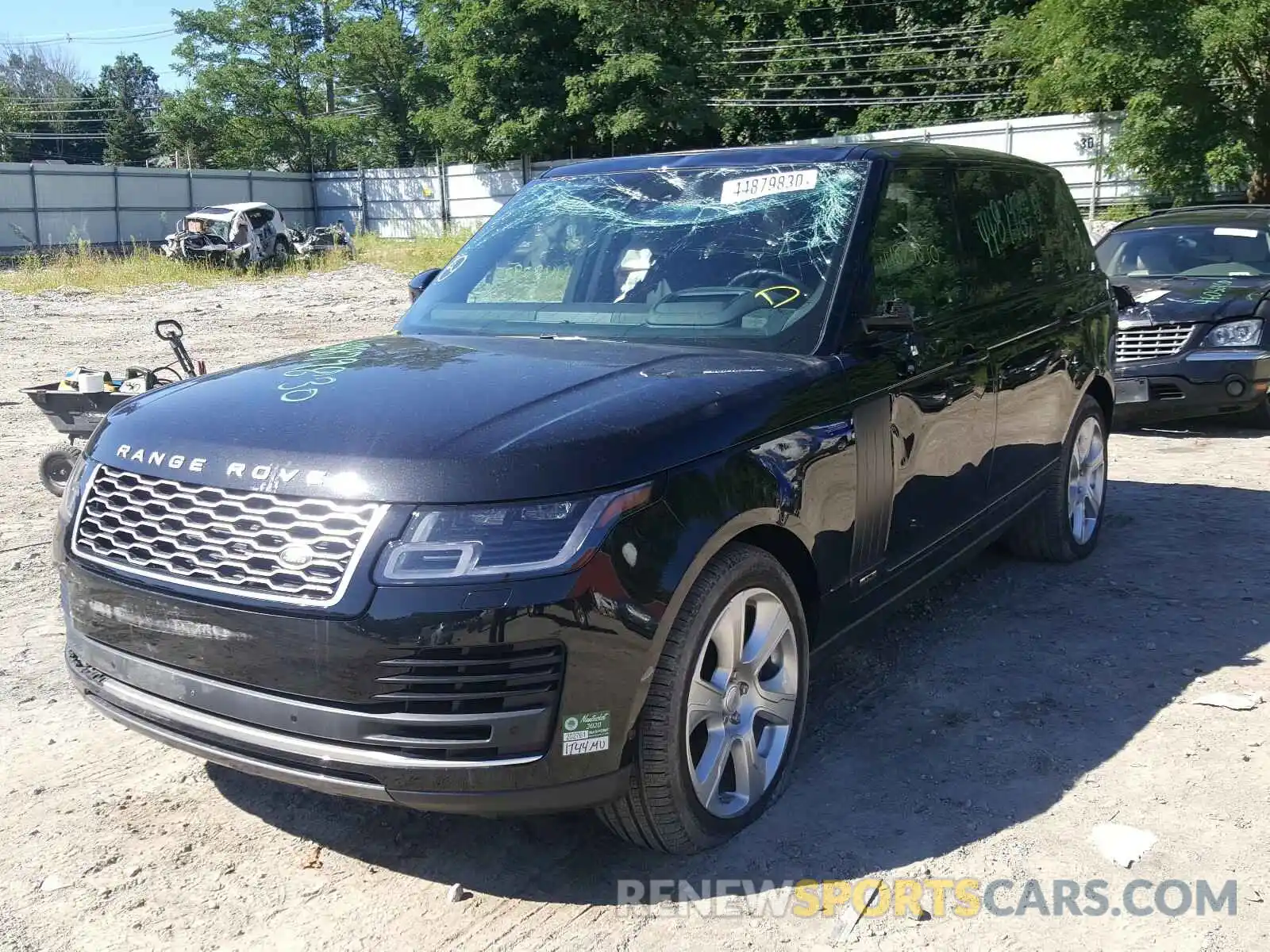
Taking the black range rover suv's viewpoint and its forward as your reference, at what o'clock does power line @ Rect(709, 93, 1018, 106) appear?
The power line is roughly at 5 o'clock from the black range rover suv.

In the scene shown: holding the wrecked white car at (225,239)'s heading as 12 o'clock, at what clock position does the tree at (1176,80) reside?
The tree is roughly at 9 o'clock from the wrecked white car.

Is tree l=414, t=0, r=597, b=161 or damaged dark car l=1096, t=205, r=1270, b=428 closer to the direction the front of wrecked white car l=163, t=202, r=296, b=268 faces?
the damaged dark car

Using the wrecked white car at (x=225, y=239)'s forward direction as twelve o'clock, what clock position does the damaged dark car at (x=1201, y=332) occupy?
The damaged dark car is roughly at 10 o'clock from the wrecked white car.

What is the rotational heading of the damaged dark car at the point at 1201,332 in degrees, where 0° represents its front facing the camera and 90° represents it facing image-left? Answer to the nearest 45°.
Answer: approximately 45°

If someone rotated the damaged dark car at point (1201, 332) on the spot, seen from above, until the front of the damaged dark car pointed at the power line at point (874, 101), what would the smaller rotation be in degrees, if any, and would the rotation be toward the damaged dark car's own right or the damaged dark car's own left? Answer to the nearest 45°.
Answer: approximately 135° to the damaged dark car's own right

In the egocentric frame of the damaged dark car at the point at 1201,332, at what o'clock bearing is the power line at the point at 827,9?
The power line is roughly at 4 o'clock from the damaged dark car.

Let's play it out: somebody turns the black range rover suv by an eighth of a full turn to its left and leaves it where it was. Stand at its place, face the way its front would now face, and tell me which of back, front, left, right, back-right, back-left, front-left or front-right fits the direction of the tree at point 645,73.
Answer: back

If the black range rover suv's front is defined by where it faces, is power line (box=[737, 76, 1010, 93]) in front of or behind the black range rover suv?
behind
